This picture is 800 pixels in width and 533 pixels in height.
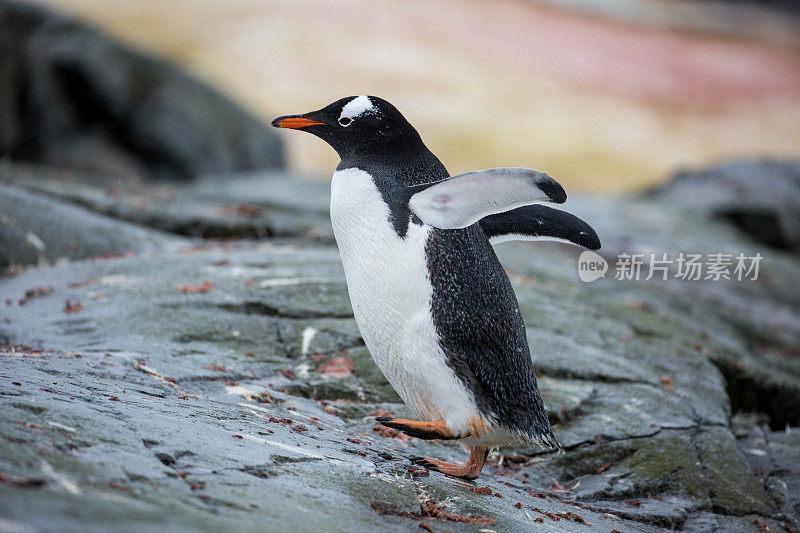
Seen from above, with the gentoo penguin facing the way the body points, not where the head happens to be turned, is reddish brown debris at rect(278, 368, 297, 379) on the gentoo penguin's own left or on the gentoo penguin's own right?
on the gentoo penguin's own right

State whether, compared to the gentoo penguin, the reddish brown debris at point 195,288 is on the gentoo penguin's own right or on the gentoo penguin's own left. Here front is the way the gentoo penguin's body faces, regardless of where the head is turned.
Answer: on the gentoo penguin's own right

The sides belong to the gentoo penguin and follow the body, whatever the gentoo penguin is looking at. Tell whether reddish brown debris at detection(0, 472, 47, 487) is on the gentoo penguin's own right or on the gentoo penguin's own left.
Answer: on the gentoo penguin's own left

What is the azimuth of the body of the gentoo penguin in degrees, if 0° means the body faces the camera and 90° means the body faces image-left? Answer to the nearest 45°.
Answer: approximately 90°

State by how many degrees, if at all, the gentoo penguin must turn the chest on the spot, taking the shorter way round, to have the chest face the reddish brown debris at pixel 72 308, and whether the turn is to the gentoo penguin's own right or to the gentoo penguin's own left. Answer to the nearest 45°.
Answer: approximately 45° to the gentoo penguin's own right
